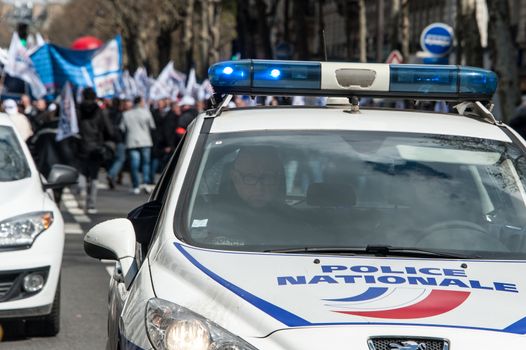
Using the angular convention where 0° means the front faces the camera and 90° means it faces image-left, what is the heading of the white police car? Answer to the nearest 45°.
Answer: approximately 0°

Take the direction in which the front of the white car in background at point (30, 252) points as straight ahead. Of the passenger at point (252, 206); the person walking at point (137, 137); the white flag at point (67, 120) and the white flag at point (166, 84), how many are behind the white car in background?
3

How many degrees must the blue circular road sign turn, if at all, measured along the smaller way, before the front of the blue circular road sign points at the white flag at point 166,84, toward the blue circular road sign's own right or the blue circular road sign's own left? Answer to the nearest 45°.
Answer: approximately 135° to the blue circular road sign's own right

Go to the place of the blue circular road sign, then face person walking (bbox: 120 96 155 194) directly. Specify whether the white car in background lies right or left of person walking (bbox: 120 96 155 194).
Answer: left

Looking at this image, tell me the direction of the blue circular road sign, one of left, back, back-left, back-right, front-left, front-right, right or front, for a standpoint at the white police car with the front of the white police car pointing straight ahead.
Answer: back

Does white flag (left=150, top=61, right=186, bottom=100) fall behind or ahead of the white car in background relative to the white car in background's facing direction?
behind

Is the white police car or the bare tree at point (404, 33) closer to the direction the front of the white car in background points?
the white police car

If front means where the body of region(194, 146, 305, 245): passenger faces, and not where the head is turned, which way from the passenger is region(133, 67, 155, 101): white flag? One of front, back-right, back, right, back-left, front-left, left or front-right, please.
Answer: back

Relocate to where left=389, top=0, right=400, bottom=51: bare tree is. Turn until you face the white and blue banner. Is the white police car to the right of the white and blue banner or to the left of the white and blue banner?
left

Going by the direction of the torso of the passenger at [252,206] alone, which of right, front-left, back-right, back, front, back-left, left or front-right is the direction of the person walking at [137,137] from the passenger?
back

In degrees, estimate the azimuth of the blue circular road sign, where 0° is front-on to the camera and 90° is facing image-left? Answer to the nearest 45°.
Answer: approximately 0°
